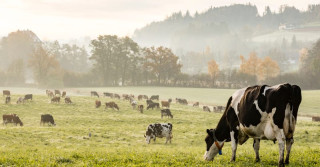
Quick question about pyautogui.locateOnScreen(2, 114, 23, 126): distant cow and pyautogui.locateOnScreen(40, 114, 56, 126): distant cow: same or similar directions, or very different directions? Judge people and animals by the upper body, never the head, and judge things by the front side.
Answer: same or similar directions

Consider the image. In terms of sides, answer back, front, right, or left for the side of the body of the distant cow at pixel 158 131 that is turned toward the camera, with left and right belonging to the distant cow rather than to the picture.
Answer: left

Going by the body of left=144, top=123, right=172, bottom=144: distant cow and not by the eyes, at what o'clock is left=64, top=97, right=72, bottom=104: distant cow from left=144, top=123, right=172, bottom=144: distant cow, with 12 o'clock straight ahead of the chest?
left=64, top=97, right=72, bottom=104: distant cow is roughly at 2 o'clock from left=144, top=123, right=172, bottom=144: distant cow.

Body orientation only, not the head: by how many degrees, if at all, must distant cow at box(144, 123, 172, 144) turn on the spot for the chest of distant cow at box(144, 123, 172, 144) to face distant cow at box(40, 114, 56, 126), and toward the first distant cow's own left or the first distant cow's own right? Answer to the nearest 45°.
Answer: approximately 45° to the first distant cow's own right
